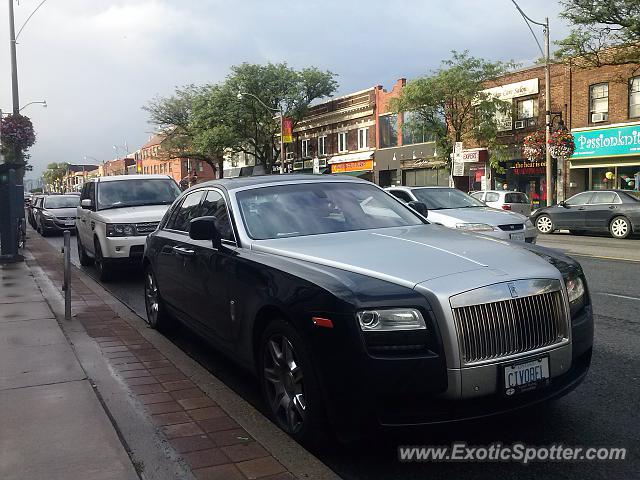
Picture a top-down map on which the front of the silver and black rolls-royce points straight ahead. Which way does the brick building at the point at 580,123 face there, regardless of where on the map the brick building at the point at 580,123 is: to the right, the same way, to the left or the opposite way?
to the right

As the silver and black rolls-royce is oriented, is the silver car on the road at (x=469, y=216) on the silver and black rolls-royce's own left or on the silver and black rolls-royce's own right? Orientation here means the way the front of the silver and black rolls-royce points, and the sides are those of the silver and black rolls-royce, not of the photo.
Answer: on the silver and black rolls-royce's own left

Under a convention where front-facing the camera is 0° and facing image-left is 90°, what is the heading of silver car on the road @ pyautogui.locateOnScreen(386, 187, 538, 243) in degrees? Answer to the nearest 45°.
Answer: approximately 315°

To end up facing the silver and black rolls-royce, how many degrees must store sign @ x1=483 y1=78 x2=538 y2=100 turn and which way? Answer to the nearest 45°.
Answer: approximately 45° to its left

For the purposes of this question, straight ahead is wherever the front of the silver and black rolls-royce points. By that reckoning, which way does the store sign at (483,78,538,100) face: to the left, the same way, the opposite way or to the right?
to the right

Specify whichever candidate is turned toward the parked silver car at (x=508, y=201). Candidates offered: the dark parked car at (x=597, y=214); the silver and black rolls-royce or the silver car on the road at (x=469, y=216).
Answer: the dark parked car

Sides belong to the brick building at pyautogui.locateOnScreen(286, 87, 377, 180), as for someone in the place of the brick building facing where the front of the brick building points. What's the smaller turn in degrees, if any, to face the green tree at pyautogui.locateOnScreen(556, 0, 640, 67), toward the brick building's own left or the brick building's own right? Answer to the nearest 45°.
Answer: approximately 45° to the brick building's own left

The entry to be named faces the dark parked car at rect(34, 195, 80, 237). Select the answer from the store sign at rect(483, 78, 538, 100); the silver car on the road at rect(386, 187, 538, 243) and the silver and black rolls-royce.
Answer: the store sign

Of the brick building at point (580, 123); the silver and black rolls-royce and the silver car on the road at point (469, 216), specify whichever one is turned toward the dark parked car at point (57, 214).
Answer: the brick building

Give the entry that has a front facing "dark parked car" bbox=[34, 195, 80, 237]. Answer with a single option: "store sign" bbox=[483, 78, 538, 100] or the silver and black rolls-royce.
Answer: the store sign

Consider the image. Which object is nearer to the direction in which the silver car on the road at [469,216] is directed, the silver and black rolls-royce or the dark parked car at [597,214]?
the silver and black rolls-royce

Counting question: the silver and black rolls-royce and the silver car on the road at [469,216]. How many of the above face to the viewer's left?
0

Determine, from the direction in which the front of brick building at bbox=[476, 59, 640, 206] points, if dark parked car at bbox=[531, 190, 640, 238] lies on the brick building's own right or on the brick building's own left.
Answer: on the brick building's own left

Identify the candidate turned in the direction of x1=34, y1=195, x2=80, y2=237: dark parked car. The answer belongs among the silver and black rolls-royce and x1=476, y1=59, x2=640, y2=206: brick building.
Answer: the brick building

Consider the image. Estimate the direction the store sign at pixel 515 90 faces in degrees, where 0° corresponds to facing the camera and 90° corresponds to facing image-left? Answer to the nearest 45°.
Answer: approximately 45°
